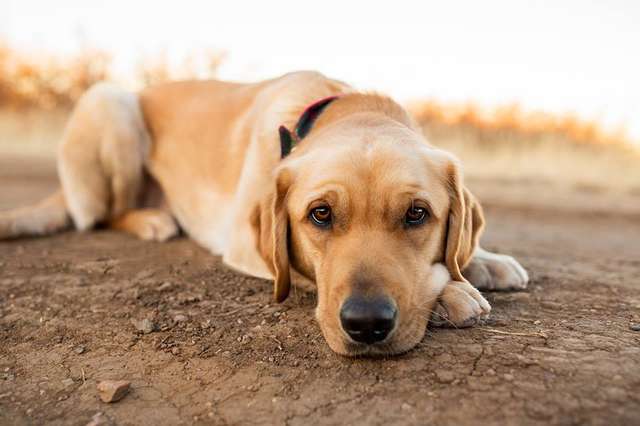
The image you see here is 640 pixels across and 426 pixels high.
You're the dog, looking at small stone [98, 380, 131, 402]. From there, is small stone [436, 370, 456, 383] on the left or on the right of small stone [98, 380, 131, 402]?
left

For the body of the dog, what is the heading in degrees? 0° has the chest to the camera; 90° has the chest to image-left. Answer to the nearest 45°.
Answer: approximately 315°

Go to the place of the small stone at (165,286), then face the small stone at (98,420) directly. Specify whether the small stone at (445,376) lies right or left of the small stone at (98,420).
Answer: left

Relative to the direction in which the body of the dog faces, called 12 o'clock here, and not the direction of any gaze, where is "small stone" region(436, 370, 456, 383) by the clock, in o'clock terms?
The small stone is roughly at 1 o'clock from the dog.

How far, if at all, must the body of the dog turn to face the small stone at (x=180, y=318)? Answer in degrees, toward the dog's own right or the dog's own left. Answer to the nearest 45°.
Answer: approximately 90° to the dog's own right

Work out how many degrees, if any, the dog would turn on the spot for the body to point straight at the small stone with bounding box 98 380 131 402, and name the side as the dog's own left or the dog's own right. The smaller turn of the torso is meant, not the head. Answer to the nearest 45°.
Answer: approximately 90° to the dog's own right

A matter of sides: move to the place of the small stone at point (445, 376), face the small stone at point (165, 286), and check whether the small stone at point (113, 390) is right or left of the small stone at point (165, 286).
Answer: left

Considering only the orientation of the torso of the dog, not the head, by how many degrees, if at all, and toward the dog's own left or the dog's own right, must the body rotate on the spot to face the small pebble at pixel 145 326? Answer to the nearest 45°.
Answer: approximately 90° to the dog's own right

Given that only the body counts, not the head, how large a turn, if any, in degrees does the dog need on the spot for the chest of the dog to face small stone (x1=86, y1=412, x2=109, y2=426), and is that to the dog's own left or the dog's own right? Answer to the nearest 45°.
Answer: approximately 90° to the dog's own right

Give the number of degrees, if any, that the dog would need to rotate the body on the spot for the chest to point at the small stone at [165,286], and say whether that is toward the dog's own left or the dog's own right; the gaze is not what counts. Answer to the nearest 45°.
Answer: approximately 135° to the dog's own right
